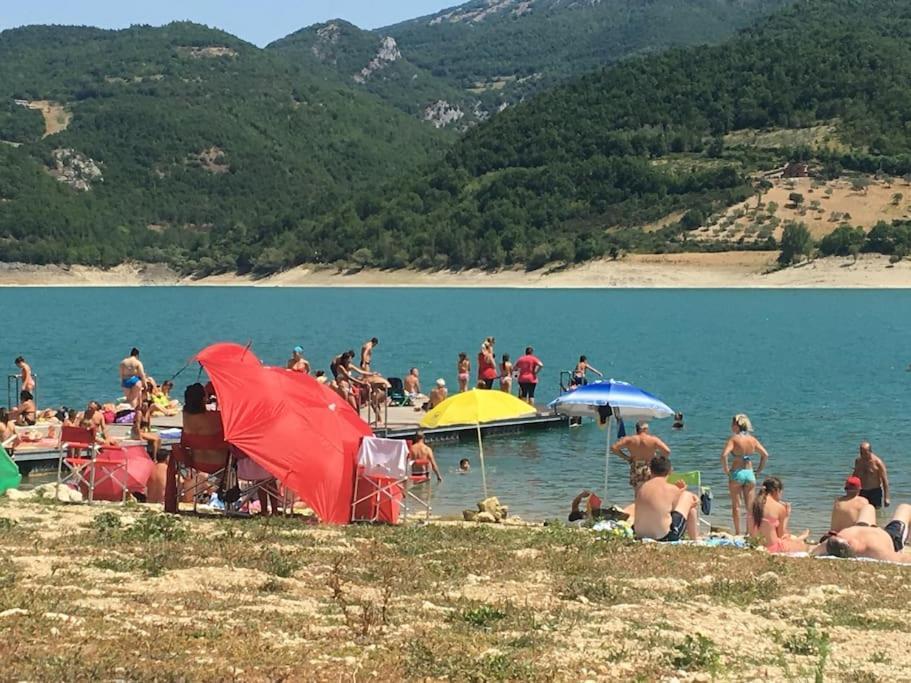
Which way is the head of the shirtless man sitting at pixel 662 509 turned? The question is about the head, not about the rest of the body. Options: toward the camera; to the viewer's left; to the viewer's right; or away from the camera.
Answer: away from the camera

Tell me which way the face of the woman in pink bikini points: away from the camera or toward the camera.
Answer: away from the camera

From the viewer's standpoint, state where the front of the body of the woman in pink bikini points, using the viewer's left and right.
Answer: facing away from the viewer and to the right of the viewer
